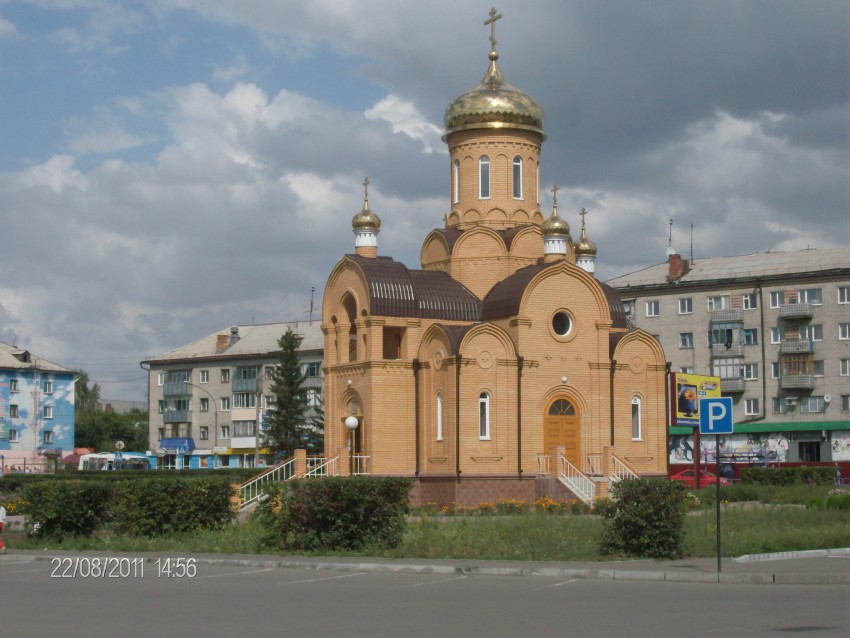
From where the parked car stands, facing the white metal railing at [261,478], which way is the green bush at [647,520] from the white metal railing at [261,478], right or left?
left

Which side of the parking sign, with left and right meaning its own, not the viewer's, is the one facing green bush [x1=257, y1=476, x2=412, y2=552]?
right

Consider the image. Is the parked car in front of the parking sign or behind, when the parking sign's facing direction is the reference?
behind

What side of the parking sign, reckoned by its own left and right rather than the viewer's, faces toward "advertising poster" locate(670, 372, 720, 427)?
back

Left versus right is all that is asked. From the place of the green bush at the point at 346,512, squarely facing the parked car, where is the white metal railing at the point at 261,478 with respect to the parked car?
left

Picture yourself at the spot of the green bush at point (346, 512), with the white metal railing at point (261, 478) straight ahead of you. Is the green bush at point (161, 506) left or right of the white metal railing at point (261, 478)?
left

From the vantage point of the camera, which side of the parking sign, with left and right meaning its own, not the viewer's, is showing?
front

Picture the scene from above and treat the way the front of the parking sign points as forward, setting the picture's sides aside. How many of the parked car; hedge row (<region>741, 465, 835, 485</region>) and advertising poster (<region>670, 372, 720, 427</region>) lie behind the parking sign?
3

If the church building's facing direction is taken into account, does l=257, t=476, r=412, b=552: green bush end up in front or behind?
in front

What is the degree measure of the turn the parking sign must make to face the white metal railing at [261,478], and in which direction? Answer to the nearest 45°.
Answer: approximately 135° to its right

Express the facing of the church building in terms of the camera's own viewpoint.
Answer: facing the viewer and to the left of the viewer

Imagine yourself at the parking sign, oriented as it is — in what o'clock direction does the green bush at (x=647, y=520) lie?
The green bush is roughly at 5 o'clock from the parking sign.

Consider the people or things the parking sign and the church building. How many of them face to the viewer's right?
0
